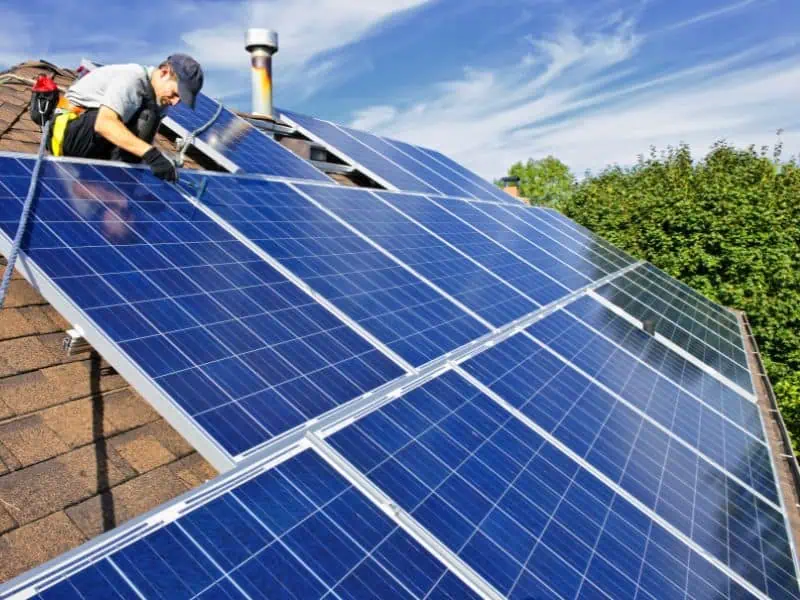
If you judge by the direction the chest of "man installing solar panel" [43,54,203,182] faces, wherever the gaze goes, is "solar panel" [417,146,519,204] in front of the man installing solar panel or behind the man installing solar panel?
in front

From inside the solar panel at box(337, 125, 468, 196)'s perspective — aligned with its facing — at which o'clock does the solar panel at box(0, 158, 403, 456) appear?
the solar panel at box(0, 158, 403, 456) is roughly at 2 o'clock from the solar panel at box(337, 125, 468, 196).

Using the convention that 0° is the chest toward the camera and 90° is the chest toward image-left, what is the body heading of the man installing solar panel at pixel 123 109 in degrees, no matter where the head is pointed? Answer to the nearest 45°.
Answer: approximately 270°

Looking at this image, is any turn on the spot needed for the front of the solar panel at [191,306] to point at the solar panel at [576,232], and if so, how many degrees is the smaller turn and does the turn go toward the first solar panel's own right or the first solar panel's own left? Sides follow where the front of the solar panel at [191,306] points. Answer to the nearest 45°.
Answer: approximately 90° to the first solar panel's own left

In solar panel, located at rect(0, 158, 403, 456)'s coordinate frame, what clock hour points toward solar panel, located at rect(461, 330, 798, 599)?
solar panel, located at rect(461, 330, 798, 599) is roughly at 11 o'clock from solar panel, located at rect(0, 158, 403, 456).

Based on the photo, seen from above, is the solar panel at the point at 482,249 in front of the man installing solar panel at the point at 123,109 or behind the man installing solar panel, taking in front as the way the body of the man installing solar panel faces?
in front

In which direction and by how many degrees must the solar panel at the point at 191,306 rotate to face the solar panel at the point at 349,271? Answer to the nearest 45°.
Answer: approximately 90° to its left

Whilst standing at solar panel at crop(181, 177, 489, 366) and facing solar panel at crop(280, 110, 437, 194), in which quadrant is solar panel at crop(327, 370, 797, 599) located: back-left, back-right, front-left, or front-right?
back-right

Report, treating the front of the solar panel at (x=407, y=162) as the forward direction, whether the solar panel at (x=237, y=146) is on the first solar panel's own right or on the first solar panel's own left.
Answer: on the first solar panel's own right

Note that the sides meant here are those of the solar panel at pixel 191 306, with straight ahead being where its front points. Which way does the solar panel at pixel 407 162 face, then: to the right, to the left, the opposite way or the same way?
the same way

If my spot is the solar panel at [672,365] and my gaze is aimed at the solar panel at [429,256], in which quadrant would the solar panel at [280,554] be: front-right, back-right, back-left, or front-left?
front-left

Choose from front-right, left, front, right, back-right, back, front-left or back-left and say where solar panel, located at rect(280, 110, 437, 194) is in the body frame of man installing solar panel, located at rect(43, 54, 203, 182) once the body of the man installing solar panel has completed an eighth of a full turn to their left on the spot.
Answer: front
